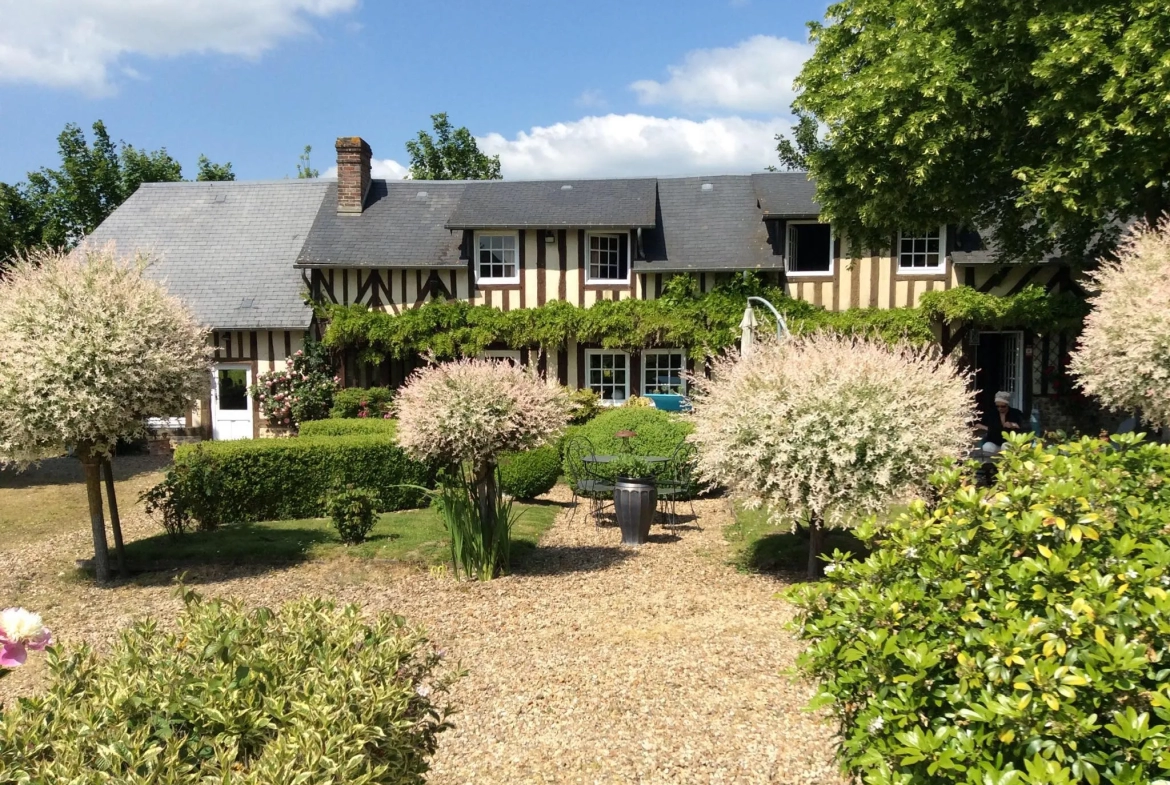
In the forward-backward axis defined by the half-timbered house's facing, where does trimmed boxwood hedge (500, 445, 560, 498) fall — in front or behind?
in front

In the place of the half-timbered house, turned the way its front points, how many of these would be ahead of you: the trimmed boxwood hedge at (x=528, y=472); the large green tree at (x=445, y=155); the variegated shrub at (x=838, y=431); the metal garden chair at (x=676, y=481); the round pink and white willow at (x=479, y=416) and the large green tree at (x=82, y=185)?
4

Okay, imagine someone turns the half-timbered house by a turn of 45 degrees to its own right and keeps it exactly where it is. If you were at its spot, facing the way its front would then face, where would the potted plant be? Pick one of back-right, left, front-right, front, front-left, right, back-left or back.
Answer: front-left

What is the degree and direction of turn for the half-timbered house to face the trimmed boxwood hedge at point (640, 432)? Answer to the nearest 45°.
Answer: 0° — it already faces it

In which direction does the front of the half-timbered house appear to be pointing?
toward the camera

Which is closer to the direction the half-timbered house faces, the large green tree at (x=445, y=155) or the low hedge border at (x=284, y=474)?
the low hedge border

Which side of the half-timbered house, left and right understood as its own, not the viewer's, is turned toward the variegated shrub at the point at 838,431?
front

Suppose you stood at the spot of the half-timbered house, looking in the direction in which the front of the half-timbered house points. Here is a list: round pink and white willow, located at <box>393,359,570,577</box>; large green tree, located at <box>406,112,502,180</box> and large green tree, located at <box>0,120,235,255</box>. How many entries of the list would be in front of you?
1

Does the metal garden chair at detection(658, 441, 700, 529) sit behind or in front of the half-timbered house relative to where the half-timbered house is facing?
in front

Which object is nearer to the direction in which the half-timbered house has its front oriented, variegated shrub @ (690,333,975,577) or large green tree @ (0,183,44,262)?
the variegated shrub

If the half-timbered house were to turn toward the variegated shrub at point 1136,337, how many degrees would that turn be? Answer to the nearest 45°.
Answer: approximately 45° to its left

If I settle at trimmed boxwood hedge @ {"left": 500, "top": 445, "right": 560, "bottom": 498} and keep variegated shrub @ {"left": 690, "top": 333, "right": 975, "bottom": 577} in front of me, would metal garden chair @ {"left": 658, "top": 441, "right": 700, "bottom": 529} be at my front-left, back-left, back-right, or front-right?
front-left

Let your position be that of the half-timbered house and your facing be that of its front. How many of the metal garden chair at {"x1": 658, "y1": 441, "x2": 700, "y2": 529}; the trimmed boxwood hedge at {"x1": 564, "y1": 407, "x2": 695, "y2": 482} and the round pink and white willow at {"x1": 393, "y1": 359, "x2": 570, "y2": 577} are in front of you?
3

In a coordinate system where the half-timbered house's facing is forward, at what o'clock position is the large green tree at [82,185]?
The large green tree is roughly at 4 o'clock from the half-timbered house.

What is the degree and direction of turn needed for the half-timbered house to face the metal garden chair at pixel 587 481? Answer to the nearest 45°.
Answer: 0° — it already faces it

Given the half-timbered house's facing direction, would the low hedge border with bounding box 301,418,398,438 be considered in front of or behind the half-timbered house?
in front
